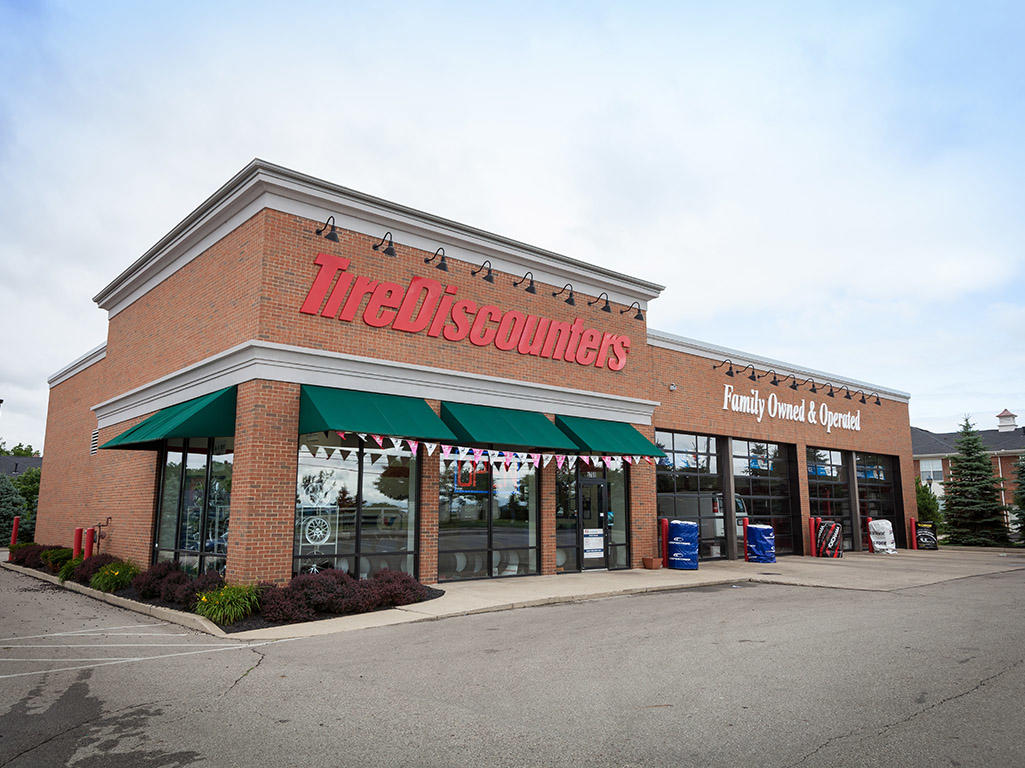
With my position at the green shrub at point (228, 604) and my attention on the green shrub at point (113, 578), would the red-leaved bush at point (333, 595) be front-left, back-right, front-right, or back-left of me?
back-right

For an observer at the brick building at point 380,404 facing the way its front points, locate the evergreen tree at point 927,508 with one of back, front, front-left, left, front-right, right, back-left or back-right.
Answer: left

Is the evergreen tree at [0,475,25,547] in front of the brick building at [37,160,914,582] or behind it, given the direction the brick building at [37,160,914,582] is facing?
behind

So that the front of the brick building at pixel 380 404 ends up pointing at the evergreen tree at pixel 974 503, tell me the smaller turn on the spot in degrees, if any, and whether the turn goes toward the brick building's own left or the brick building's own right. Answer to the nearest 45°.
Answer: approximately 90° to the brick building's own left
